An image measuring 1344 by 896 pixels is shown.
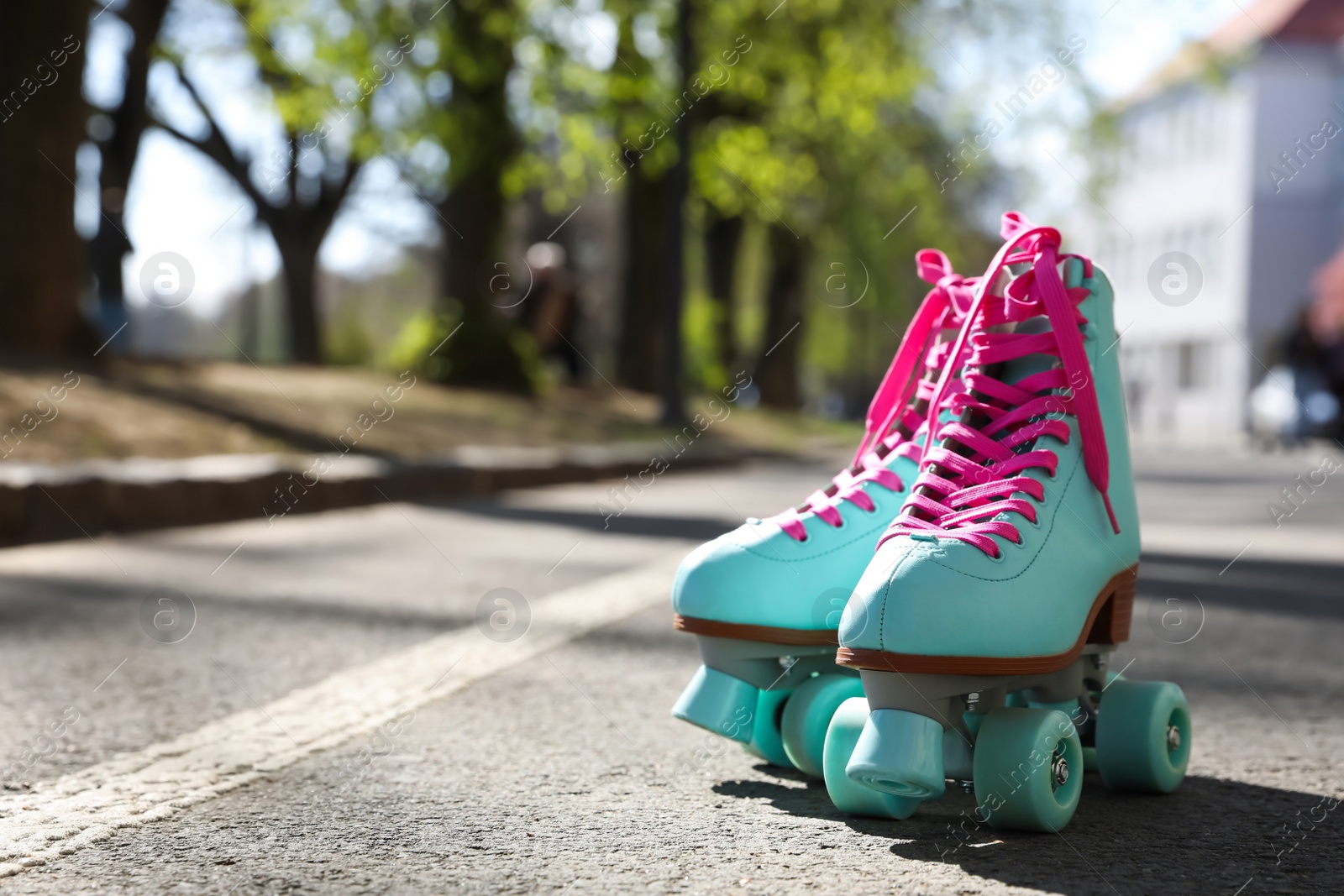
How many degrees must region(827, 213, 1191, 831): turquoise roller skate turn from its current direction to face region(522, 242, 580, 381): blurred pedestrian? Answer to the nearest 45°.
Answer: approximately 135° to its right

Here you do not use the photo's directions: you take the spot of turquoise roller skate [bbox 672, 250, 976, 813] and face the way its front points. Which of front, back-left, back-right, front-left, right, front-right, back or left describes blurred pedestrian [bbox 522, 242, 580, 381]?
back-right

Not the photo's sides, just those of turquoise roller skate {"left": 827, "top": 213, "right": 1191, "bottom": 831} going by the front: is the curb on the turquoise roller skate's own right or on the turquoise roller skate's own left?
on the turquoise roller skate's own right

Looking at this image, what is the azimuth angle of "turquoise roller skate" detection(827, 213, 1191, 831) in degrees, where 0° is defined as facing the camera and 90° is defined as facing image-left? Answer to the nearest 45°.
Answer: approximately 45°
